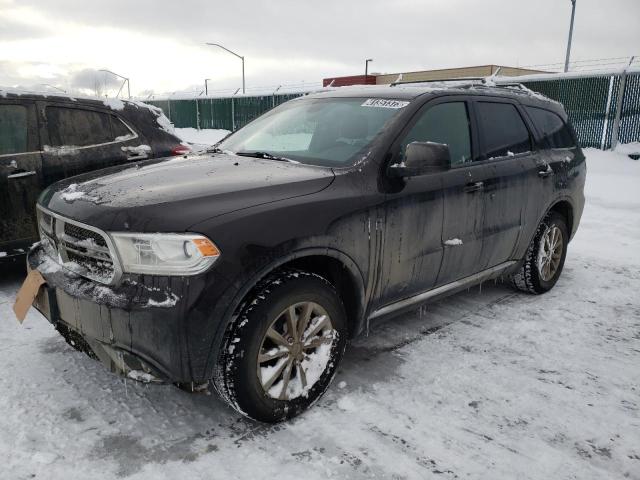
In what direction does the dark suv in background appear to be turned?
to the viewer's left

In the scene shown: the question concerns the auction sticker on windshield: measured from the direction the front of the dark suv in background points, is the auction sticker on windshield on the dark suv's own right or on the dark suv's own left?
on the dark suv's own left

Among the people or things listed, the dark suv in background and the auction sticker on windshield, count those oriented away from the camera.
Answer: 0

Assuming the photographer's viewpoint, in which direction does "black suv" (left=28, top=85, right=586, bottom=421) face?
facing the viewer and to the left of the viewer

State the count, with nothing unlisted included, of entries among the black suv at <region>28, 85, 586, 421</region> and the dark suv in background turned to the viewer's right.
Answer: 0

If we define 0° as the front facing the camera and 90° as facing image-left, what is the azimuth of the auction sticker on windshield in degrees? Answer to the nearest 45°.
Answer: approximately 45°

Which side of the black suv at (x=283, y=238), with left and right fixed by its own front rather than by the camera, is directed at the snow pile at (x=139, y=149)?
right

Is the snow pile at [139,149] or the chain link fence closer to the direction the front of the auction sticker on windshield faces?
the snow pile

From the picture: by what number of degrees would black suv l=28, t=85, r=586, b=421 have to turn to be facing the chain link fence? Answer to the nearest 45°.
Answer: approximately 180°

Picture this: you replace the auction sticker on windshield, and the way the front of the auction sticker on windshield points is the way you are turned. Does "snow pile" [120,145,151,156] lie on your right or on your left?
on your right
